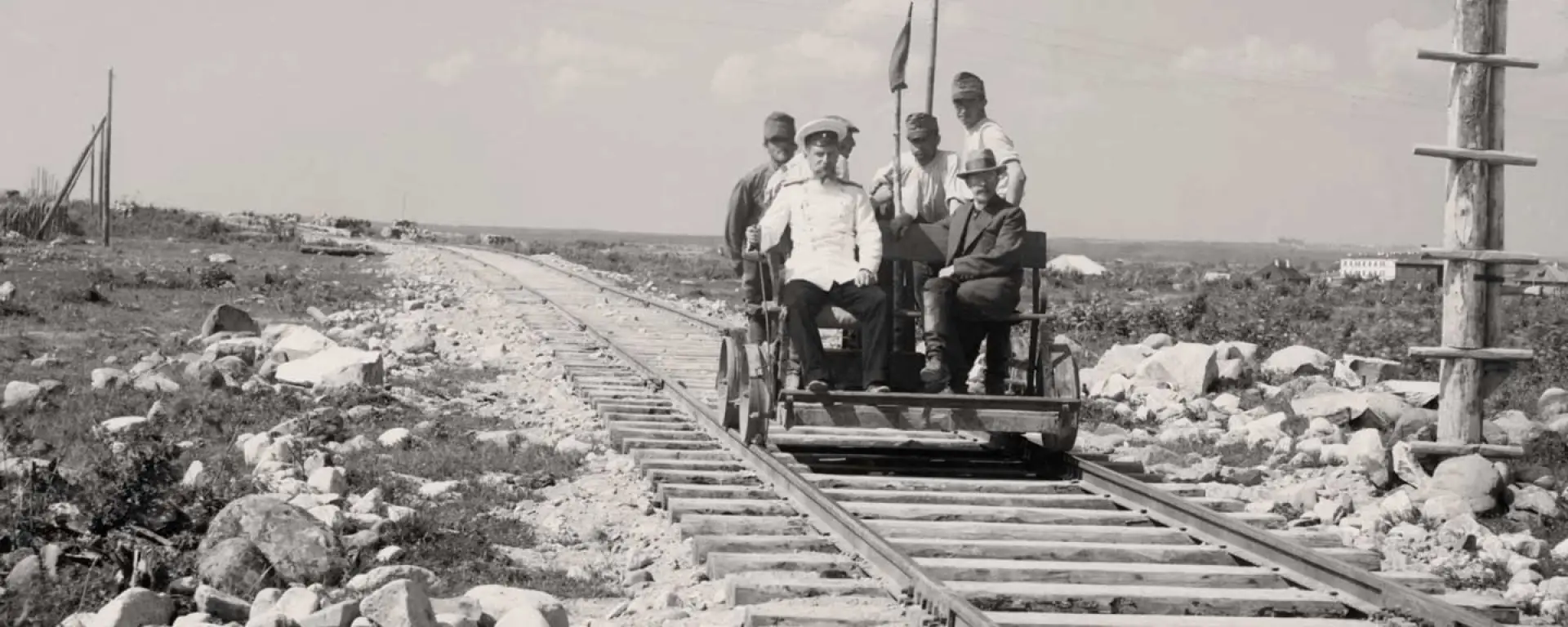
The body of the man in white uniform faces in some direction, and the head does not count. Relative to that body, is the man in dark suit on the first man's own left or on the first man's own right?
on the first man's own left

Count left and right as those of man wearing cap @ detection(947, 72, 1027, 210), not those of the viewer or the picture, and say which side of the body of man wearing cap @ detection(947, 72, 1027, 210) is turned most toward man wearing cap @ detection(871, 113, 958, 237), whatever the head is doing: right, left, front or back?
right

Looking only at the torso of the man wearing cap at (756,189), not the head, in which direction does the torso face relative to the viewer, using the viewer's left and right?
facing the viewer and to the right of the viewer

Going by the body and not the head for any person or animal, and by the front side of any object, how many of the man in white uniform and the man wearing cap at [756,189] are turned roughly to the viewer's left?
0

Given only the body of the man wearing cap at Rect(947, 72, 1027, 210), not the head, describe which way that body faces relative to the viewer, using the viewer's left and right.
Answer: facing the viewer and to the left of the viewer

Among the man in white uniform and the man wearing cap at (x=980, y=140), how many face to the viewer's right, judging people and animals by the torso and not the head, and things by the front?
0

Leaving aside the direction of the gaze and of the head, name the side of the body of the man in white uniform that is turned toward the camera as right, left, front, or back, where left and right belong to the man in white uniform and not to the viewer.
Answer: front

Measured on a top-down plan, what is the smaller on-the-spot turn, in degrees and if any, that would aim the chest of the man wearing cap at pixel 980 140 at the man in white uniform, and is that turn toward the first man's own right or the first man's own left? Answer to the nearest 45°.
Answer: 0° — they already face them

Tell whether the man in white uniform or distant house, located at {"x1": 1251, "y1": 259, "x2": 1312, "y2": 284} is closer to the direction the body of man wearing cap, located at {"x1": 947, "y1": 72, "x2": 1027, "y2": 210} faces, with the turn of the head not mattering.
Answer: the man in white uniform

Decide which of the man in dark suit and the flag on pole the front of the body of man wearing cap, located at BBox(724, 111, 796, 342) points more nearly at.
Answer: the man in dark suit

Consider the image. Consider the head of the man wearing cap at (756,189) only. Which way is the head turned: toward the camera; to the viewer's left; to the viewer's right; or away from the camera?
toward the camera

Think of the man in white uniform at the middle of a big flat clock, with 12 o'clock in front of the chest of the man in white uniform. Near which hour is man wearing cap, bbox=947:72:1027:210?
The man wearing cap is roughly at 8 o'clock from the man in white uniform.

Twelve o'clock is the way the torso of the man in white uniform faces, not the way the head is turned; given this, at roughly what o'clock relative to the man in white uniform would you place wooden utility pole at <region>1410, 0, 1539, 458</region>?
The wooden utility pole is roughly at 9 o'clock from the man in white uniform.

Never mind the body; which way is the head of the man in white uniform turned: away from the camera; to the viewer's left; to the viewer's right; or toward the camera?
toward the camera
